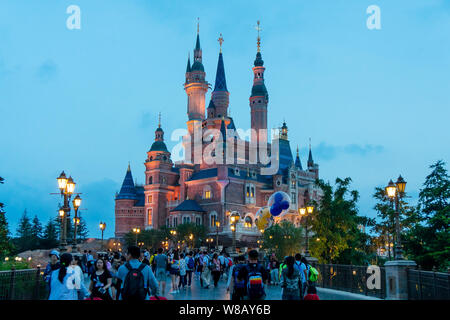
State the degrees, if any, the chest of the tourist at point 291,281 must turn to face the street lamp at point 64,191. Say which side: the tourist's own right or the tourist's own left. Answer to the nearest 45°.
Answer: approximately 45° to the tourist's own left

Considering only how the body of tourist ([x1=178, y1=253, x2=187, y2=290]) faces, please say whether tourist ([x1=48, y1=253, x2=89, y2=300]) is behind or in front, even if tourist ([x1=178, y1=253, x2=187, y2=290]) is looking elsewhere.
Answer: behind

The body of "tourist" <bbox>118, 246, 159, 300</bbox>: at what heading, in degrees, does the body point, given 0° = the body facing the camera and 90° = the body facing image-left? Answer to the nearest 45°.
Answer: approximately 180°

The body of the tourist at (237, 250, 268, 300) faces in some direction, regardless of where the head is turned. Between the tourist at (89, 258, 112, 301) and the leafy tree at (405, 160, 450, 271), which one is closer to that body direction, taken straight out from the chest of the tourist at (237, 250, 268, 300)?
the leafy tree

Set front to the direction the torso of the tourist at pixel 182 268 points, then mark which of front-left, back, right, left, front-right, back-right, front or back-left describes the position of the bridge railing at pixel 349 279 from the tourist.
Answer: right

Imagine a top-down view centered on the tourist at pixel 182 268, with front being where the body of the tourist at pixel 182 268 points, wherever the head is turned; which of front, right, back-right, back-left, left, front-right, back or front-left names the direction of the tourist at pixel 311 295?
back

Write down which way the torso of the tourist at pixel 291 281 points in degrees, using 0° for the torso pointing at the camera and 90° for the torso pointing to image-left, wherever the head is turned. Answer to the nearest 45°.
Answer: approximately 180°

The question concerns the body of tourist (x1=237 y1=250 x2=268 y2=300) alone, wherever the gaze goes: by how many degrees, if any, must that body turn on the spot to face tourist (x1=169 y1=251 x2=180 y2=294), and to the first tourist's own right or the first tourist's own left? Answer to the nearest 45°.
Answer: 0° — they already face them

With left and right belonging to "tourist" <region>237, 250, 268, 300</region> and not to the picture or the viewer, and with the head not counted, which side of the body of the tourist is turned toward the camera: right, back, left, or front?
back

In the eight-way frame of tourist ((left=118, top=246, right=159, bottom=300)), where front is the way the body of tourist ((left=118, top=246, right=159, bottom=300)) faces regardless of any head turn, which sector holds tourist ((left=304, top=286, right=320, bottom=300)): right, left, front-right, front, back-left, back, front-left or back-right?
right

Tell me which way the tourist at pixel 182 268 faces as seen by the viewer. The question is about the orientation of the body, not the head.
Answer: away from the camera
